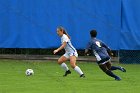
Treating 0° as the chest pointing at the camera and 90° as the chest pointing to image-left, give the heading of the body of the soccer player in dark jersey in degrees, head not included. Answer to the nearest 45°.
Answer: approximately 135°
